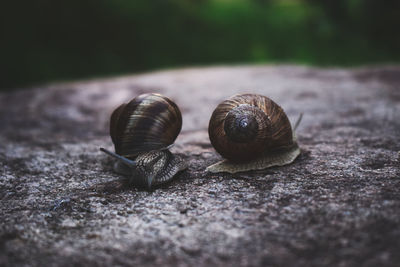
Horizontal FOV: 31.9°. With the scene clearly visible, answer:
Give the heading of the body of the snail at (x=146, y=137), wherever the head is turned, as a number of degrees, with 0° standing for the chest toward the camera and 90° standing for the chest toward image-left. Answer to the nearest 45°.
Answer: approximately 45°
